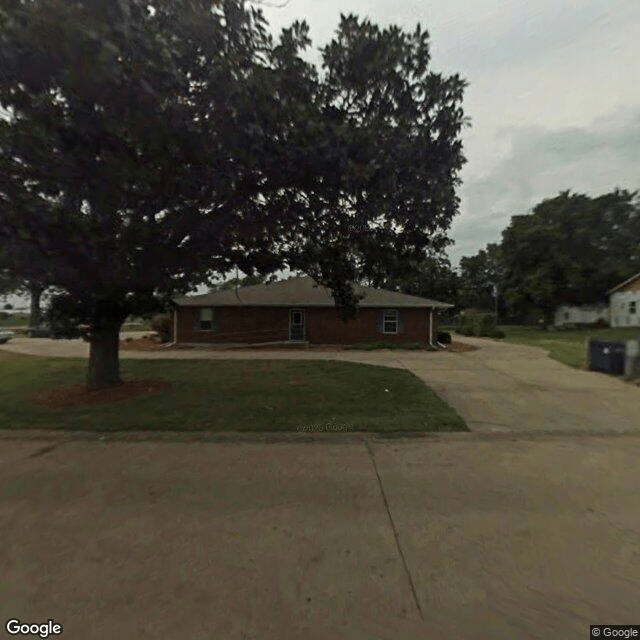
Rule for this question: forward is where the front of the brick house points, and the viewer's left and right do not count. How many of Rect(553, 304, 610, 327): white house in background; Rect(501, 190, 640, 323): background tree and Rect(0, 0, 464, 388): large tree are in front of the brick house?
1

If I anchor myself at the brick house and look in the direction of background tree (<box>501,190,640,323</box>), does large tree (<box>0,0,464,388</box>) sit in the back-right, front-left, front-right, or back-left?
back-right

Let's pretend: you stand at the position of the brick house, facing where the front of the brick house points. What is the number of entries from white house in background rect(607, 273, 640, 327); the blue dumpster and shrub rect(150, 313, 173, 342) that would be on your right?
1

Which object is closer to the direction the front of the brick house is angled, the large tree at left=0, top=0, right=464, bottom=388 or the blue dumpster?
the large tree

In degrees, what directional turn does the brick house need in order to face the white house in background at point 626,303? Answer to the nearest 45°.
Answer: approximately 135° to its left

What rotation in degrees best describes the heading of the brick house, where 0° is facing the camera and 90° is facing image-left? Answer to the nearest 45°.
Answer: approximately 0°

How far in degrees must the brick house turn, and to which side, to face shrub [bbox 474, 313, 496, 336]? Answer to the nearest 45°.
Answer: approximately 135° to its left

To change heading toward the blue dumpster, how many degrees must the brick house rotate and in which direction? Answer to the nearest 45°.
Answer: approximately 45° to its left

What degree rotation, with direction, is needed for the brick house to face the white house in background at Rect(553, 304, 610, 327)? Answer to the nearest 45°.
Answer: approximately 135° to its left

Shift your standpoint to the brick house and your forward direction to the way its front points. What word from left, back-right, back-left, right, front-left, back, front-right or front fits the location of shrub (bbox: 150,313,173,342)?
right

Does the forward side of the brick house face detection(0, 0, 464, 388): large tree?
yes

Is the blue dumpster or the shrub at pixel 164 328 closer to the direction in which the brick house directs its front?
the blue dumpster

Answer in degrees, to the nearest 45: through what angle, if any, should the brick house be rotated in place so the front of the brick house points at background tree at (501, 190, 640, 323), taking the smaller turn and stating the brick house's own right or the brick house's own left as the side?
approximately 135° to the brick house's own left
